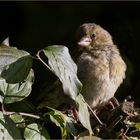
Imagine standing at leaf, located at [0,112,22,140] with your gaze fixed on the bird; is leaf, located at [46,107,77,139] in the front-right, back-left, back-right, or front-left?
front-right

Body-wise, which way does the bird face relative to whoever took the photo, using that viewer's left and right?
facing the viewer and to the left of the viewer

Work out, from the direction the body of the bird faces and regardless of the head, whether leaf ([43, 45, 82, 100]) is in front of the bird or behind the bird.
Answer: in front
